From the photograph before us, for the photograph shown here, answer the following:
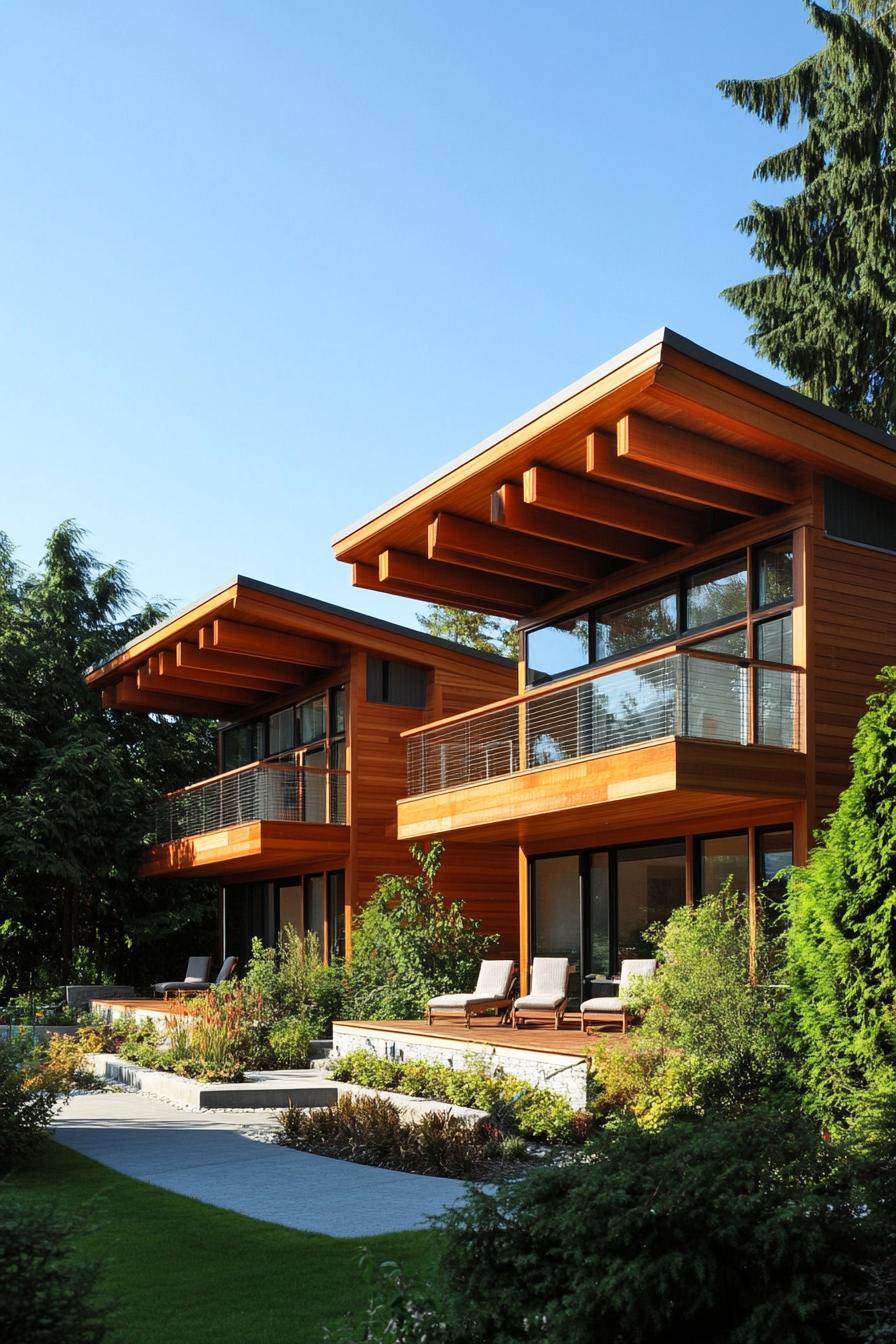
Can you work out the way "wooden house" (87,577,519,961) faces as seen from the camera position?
facing the viewer and to the left of the viewer

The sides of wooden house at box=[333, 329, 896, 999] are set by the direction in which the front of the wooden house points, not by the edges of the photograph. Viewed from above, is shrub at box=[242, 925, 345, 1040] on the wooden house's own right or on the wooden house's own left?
on the wooden house's own right

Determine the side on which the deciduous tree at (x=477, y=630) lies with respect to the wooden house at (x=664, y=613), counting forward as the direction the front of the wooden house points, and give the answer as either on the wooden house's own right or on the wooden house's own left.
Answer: on the wooden house's own right

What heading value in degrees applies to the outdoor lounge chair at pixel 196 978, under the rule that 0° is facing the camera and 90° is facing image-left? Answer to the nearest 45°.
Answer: approximately 90°

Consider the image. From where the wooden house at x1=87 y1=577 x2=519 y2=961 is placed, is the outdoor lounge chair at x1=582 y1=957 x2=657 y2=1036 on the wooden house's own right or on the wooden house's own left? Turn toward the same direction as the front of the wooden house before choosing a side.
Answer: on the wooden house's own left

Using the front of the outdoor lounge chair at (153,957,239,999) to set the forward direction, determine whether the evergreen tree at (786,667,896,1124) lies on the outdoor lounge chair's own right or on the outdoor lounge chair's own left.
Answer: on the outdoor lounge chair's own left

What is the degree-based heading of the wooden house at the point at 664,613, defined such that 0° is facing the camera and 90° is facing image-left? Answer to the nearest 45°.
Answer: approximately 45°

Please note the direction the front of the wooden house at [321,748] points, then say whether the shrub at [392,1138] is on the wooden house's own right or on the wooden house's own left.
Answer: on the wooden house's own left

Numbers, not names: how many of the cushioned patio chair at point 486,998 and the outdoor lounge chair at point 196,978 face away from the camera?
0
